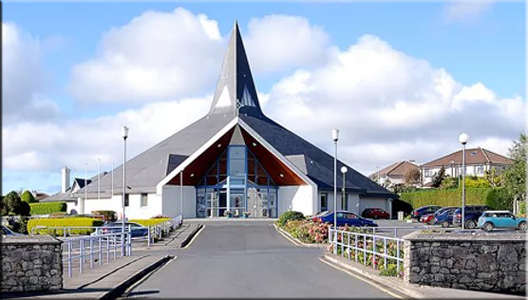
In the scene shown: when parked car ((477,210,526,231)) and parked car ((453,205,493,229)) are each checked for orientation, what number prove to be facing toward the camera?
0
